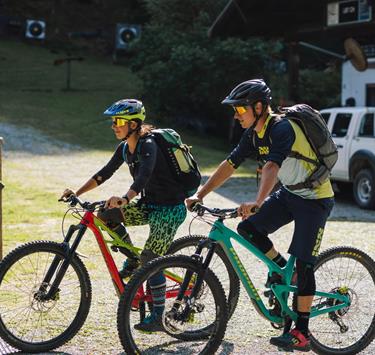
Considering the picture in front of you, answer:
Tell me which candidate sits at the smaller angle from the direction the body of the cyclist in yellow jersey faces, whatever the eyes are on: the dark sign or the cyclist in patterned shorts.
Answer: the cyclist in patterned shorts

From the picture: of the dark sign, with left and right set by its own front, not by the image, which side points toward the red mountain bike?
front

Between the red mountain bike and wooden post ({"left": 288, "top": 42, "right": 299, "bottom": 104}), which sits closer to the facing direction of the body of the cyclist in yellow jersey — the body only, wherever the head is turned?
the red mountain bike

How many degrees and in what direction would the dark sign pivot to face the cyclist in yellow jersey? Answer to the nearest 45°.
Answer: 0° — it already faces them

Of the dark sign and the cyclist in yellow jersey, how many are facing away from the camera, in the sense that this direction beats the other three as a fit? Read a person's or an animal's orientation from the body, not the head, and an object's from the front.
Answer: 0

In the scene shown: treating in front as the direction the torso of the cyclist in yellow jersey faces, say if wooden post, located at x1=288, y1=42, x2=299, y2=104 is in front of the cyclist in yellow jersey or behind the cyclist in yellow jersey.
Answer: behind

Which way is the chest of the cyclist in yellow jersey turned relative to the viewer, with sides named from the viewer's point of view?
facing the viewer and to the left of the viewer

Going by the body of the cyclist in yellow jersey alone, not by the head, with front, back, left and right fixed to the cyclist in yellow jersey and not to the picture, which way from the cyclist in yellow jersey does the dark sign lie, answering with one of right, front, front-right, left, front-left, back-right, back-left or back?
back-right

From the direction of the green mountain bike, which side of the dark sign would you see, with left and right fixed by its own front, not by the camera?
front

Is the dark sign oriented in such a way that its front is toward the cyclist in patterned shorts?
yes

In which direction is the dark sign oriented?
toward the camera
